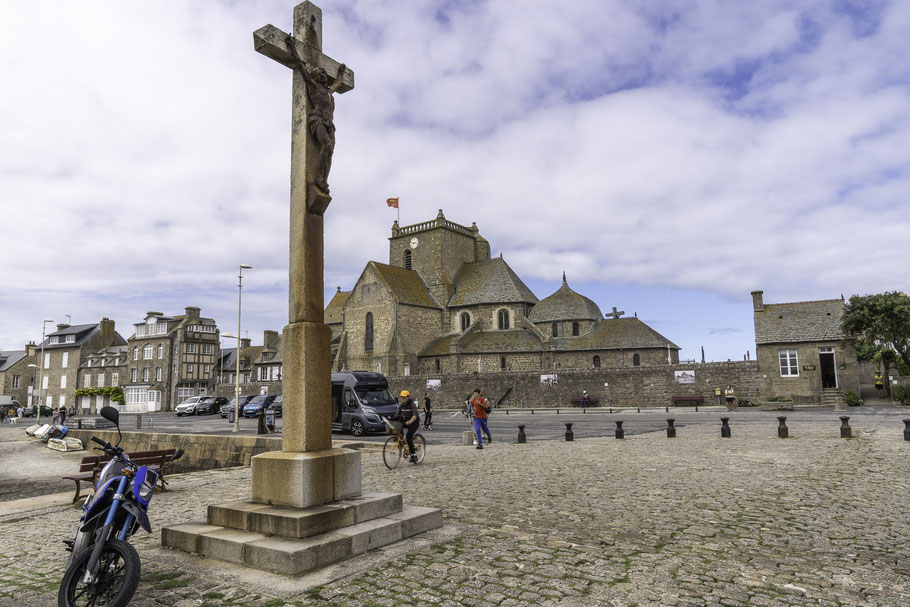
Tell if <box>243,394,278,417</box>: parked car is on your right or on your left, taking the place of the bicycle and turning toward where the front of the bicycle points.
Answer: on your right

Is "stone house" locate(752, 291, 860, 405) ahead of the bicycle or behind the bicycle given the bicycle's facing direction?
behind

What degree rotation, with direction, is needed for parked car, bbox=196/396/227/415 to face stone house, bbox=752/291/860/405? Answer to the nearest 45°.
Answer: approximately 90° to its left

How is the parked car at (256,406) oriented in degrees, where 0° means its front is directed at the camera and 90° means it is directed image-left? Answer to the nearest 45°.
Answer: approximately 45°

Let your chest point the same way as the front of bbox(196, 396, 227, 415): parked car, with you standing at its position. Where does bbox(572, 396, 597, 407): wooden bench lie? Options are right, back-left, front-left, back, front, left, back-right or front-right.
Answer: left

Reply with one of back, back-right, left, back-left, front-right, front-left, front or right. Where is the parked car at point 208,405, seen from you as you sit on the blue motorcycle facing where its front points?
back-left

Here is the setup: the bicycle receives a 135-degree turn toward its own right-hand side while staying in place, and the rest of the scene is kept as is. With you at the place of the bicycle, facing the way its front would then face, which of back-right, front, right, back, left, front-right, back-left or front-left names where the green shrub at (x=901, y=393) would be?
front-right

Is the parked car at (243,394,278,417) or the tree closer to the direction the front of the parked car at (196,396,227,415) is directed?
the parked car

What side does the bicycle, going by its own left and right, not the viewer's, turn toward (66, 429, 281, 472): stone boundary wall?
right

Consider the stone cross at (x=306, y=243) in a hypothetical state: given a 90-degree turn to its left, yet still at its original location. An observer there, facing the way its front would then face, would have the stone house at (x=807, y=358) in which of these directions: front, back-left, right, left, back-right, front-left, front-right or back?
front

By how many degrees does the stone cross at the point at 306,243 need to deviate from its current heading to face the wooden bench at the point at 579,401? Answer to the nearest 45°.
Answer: approximately 90° to its left
